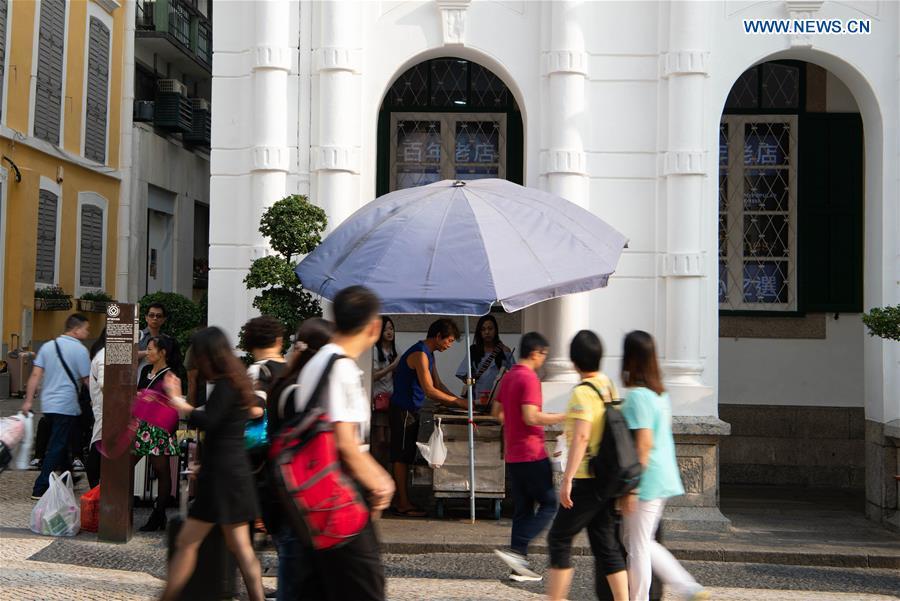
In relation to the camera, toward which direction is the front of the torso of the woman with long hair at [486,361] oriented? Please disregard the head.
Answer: toward the camera

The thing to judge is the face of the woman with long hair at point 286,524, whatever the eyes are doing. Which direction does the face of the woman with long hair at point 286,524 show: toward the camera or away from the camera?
away from the camera

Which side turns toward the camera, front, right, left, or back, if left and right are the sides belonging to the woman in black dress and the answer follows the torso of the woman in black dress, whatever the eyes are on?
left

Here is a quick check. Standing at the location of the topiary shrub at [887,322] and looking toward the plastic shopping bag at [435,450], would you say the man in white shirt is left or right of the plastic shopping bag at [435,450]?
left

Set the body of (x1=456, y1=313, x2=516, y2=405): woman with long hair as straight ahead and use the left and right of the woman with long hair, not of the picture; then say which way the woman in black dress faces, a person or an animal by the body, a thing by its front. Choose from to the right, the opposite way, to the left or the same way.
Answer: to the right

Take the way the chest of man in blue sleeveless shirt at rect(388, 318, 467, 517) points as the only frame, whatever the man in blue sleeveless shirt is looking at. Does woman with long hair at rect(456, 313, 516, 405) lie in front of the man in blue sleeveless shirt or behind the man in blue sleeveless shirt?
in front

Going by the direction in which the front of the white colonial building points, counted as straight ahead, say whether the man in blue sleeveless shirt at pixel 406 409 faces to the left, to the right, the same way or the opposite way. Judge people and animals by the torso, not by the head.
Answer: to the left

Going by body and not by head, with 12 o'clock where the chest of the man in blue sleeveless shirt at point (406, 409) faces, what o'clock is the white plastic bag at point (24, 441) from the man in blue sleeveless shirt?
The white plastic bag is roughly at 5 o'clock from the man in blue sleeveless shirt.

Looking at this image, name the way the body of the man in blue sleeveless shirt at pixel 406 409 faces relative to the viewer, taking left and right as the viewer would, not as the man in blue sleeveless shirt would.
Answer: facing to the right of the viewer
